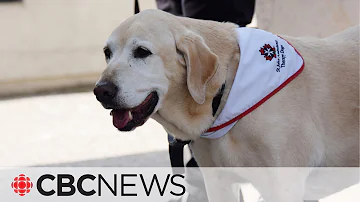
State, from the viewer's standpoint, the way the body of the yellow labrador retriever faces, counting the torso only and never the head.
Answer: to the viewer's left
